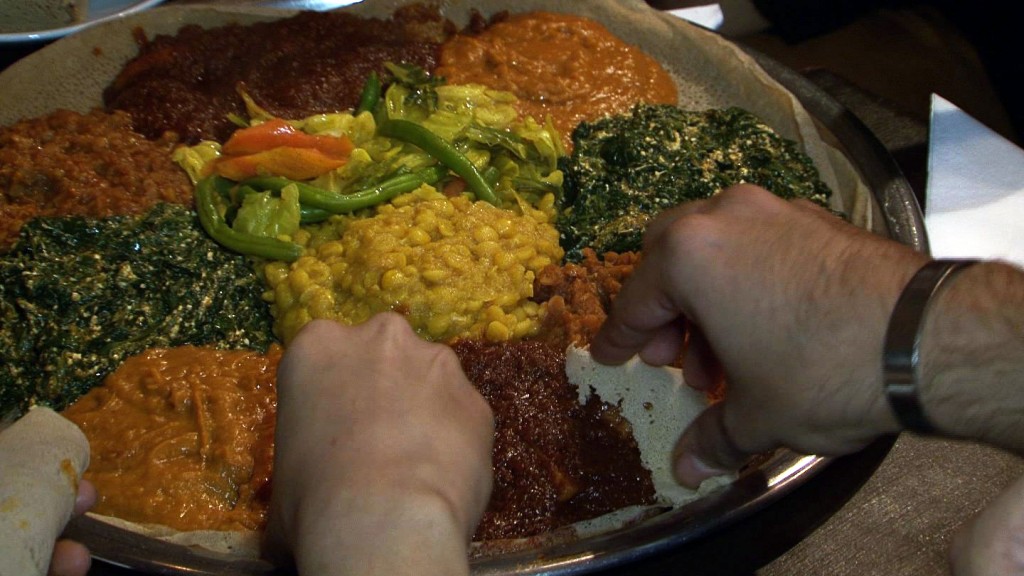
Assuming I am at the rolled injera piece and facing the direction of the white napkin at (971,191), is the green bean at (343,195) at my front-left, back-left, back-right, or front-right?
front-left

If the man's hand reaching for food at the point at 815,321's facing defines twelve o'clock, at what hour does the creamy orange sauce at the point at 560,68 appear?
The creamy orange sauce is roughly at 2 o'clock from the man's hand reaching for food.

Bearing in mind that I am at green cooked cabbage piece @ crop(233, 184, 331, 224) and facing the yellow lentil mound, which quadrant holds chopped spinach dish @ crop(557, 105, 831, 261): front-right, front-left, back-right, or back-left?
front-left

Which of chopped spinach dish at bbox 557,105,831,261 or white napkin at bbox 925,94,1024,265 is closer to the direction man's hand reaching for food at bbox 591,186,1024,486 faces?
the chopped spinach dish

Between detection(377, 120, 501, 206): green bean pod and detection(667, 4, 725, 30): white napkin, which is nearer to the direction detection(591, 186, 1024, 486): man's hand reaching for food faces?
the green bean pod

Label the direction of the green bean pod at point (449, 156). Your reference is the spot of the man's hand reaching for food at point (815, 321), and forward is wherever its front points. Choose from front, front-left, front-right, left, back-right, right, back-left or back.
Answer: front-right

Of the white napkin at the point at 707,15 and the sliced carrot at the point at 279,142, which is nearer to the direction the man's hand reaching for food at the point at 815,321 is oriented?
the sliced carrot

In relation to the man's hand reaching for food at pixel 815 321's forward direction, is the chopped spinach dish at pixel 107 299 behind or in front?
in front

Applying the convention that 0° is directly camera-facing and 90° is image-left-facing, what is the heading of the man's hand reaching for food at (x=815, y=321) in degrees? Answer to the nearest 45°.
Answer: approximately 90°

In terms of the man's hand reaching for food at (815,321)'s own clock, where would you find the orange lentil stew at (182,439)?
The orange lentil stew is roughly at 12 o'clock from the man's hand reaching for food.
